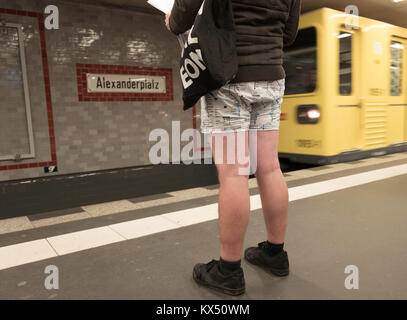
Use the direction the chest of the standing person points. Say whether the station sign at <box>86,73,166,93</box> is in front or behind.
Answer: in front

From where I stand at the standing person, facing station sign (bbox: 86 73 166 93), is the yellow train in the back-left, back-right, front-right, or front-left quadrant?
front-right

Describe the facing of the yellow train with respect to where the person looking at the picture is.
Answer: facing the viewer and to the left of the viewer

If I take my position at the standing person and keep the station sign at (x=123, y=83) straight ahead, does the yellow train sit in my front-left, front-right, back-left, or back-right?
front-right

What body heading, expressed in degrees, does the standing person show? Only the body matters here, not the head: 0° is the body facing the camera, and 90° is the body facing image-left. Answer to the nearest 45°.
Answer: approximately 135°

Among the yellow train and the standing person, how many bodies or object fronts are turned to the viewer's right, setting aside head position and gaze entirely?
0
